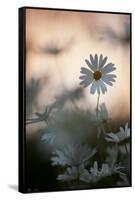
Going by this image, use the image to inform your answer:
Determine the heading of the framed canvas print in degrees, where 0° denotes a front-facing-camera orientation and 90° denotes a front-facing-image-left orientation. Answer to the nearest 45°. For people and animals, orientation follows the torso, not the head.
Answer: approximately 315°
